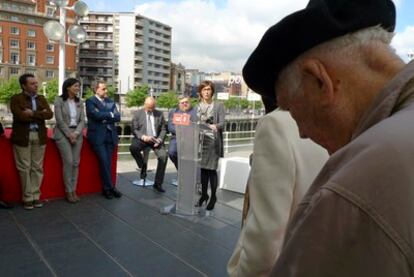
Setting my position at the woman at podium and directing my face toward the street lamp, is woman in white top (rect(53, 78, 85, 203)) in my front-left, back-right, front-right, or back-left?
front-left

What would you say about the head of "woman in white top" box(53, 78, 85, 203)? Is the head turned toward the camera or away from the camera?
toward the camera

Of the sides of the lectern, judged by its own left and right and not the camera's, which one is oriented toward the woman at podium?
back

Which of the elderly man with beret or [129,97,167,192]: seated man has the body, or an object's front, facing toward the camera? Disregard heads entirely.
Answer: the seated man

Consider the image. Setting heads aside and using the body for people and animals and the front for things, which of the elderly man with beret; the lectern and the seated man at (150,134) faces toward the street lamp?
the elderly man with beret

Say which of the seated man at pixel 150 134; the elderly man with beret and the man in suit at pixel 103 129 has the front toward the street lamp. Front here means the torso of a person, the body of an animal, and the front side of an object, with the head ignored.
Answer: the elderly man with beret

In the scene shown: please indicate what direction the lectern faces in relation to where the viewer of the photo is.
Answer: facing the viewer and to the left of the viewer

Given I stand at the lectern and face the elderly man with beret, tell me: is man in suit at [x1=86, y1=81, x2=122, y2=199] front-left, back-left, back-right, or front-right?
back-right

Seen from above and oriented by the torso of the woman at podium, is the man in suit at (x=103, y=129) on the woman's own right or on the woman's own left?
on the woman's own right

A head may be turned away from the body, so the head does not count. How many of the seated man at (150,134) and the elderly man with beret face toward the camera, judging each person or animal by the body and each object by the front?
1

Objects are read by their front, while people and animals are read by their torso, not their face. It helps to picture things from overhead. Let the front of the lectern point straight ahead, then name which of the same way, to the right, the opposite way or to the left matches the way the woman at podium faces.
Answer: the same way

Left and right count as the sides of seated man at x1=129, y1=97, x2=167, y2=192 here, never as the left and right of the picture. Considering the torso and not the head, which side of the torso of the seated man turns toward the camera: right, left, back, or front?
front

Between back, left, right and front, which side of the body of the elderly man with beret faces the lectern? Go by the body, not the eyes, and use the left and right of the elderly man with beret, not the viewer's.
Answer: front

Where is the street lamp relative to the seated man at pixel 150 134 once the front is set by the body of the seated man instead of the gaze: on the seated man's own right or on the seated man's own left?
on the seated man's own right

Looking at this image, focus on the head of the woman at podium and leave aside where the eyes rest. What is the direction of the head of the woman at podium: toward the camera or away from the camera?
toward the camera

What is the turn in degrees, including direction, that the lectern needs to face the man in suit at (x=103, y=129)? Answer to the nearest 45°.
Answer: approximately 90° to its right

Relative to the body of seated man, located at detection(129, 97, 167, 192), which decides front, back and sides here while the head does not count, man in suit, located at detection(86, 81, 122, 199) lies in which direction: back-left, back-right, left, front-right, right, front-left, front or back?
front-right

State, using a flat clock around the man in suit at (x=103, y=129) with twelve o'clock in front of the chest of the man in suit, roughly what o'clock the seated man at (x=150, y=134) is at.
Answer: The seated man is roughly at 9 o'clock from the man in suit.
